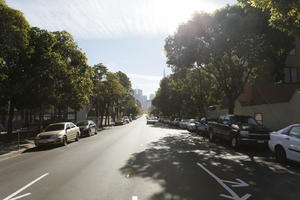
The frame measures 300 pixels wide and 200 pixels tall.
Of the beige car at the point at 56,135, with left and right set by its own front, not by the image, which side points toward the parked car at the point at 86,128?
back

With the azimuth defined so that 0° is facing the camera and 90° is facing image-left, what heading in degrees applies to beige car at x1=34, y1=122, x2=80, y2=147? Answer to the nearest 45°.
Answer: approximately 45°

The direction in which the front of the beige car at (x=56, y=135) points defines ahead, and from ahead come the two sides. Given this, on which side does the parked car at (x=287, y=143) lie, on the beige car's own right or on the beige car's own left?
on the beige car's own left
